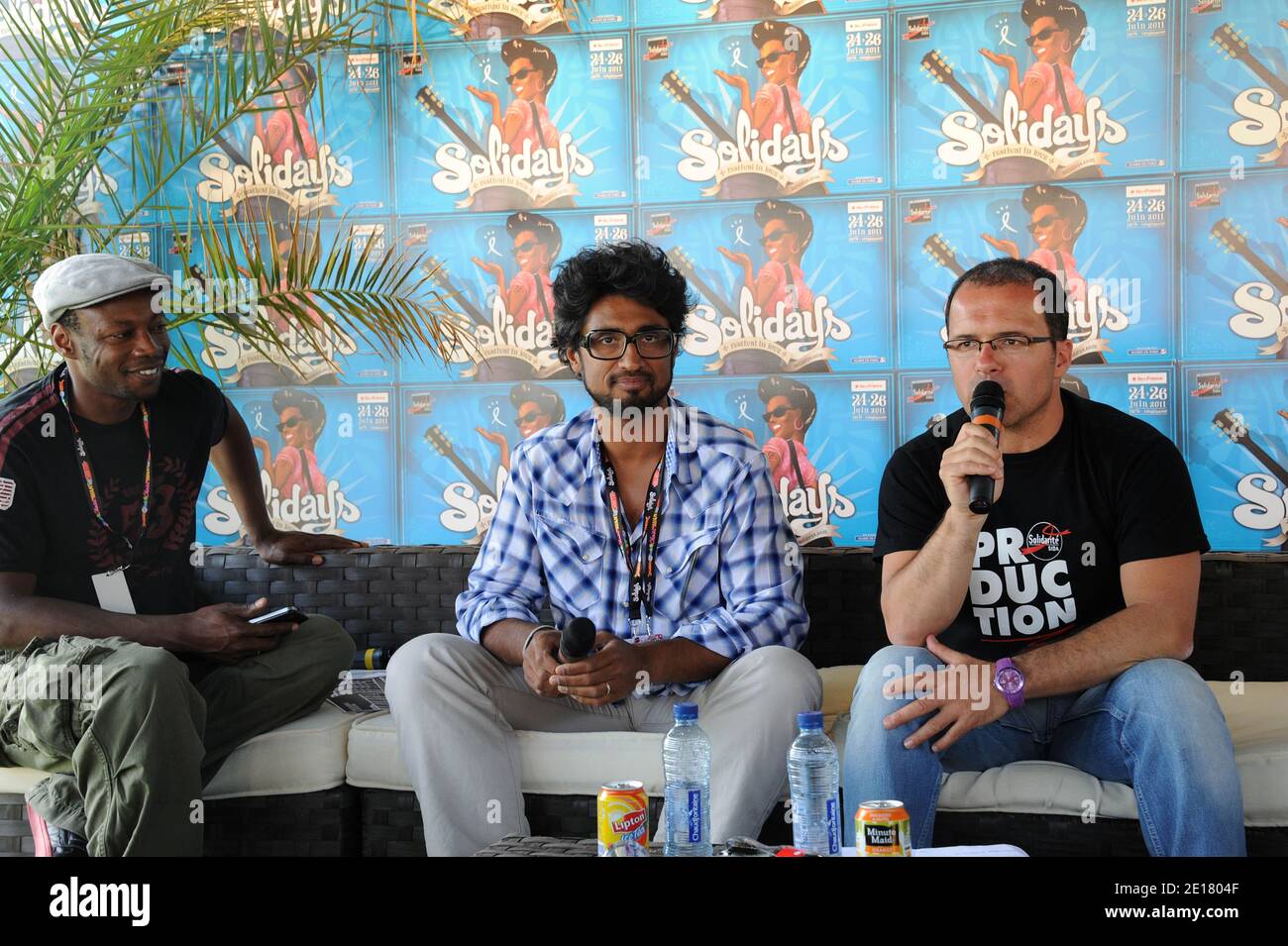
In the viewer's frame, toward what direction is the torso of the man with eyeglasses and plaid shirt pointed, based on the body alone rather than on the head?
toward the camera

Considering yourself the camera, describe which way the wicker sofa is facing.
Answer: facing the viewer

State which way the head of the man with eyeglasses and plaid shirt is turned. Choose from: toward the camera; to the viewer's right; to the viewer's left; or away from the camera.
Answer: toward the camera

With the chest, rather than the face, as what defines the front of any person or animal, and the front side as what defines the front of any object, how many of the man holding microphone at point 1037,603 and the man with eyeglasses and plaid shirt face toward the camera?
2

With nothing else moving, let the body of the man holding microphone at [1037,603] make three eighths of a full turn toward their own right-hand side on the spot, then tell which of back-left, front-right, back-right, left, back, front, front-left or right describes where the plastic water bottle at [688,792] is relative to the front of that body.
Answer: left

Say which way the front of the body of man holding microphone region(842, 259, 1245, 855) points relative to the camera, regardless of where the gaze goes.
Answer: toward the camera

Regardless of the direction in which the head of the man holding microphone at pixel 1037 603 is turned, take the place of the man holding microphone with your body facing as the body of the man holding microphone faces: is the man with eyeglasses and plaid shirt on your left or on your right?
on your right

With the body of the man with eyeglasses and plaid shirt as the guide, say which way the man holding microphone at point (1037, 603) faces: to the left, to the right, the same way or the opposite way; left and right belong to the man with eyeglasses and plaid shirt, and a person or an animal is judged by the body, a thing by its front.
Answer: the same way

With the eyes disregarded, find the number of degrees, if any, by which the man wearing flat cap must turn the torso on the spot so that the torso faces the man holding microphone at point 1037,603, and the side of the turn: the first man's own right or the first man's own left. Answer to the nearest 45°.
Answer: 0° — they already face them

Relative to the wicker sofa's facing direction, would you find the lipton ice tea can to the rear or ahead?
ahead

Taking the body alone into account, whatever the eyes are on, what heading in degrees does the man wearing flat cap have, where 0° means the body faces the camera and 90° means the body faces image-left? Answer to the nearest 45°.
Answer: approximately 315°

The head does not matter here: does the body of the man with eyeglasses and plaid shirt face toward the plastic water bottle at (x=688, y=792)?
yes

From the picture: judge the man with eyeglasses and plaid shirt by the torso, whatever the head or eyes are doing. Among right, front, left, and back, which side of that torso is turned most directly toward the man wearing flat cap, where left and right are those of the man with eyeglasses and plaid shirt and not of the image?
right

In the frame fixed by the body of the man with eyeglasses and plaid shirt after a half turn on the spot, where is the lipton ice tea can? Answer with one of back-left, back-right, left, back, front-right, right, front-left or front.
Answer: back

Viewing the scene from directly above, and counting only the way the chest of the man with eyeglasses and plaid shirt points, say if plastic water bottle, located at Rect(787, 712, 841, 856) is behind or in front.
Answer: in front

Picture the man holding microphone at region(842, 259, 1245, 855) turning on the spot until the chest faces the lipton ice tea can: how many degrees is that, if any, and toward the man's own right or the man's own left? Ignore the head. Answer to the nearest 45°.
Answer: approximately 45° to the man's own right
